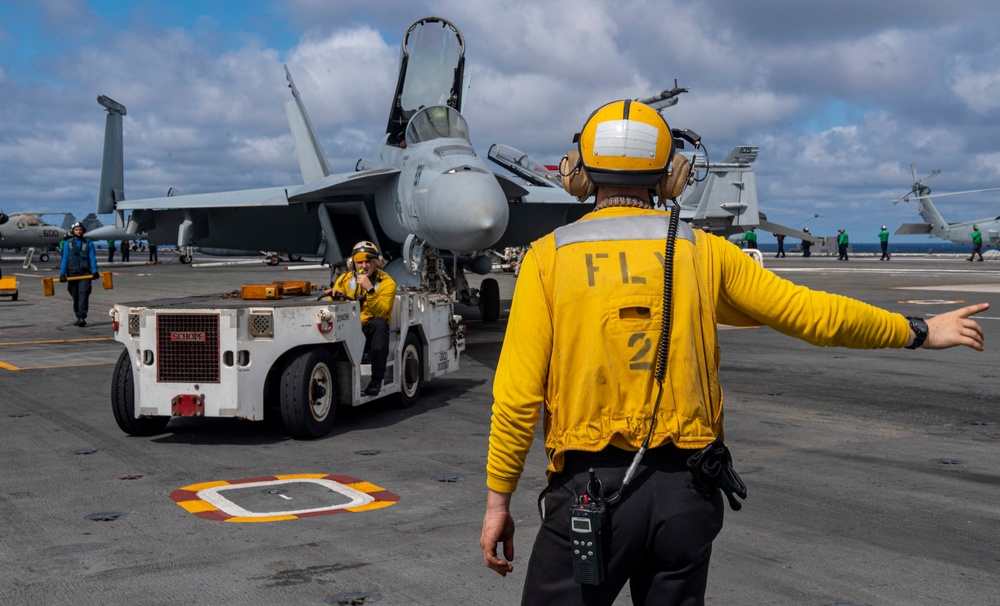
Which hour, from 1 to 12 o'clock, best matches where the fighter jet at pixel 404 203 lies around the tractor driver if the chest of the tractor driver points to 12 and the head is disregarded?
The fighter jet is roughly at 6 o'clock from the tractor driver.

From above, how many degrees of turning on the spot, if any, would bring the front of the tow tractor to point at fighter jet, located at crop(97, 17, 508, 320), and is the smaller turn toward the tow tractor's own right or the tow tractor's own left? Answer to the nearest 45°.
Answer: approximately 135° to the tow tractor's own right

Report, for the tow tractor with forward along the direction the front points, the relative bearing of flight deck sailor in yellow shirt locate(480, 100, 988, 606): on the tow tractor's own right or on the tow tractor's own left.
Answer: on the tow tractor's own left

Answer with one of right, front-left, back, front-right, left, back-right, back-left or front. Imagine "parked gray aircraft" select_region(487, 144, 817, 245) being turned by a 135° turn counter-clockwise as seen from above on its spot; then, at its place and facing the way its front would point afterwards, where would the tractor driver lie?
front-right

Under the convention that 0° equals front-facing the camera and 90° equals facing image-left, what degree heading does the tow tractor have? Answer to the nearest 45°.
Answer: approximately 45°

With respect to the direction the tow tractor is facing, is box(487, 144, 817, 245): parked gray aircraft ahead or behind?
behind

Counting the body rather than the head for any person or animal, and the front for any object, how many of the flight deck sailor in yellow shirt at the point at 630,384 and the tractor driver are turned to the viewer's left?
0

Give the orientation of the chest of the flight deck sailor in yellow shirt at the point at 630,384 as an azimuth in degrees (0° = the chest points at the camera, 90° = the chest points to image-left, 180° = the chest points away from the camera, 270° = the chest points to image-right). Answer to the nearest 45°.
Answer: approximately 180°

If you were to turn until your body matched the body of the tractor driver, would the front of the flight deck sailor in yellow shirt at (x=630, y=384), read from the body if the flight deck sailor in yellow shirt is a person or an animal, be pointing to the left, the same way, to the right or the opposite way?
the opposite way

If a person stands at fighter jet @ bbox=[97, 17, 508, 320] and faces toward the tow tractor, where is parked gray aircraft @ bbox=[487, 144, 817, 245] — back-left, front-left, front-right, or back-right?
back-left

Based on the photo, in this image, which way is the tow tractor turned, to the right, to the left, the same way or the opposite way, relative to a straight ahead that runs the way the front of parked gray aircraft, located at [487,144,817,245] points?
to the left

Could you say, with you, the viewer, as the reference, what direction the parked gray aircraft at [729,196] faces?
facing to the left of the viewer
